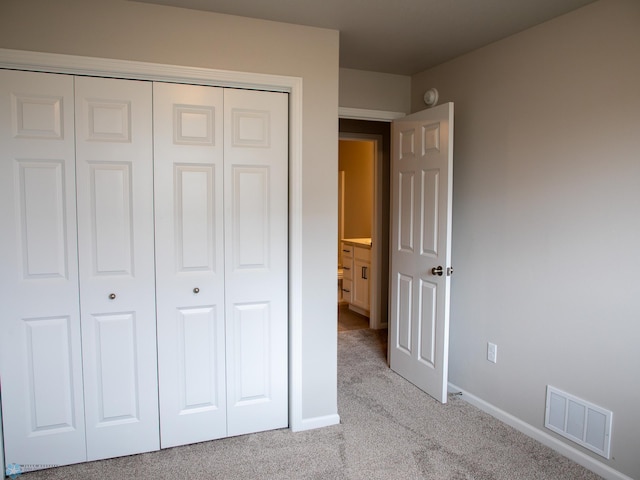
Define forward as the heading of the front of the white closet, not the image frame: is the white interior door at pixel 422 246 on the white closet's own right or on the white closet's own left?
on the white closet's own left

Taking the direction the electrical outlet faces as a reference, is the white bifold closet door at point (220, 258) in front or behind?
in front

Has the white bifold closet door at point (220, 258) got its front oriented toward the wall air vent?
no

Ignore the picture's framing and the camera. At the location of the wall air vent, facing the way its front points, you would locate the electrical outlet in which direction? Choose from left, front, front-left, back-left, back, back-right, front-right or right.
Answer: right

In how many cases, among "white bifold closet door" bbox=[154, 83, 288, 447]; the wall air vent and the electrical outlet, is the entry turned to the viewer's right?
0

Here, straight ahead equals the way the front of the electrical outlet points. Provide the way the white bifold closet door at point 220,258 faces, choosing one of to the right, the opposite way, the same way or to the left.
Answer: to the left

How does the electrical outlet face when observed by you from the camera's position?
facing the viewer and to the left of the viewer

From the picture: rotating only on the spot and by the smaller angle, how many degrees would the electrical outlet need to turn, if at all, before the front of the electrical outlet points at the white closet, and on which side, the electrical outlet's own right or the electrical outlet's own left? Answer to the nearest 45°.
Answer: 0° — it already faces it

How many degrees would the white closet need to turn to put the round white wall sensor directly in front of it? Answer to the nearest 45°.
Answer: approximately 90° to its left

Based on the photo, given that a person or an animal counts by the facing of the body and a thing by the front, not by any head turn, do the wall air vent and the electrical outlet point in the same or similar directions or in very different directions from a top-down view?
same or similar directions

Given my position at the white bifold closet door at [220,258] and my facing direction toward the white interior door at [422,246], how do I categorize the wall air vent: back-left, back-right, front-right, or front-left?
front-right

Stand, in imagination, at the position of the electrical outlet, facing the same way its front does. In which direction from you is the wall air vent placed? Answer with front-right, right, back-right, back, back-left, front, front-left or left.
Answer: left

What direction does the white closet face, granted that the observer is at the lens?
facing the viewer

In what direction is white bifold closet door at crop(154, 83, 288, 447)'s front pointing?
toward the camera

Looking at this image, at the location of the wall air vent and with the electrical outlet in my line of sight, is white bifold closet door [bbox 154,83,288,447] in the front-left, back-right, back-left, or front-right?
front-left
